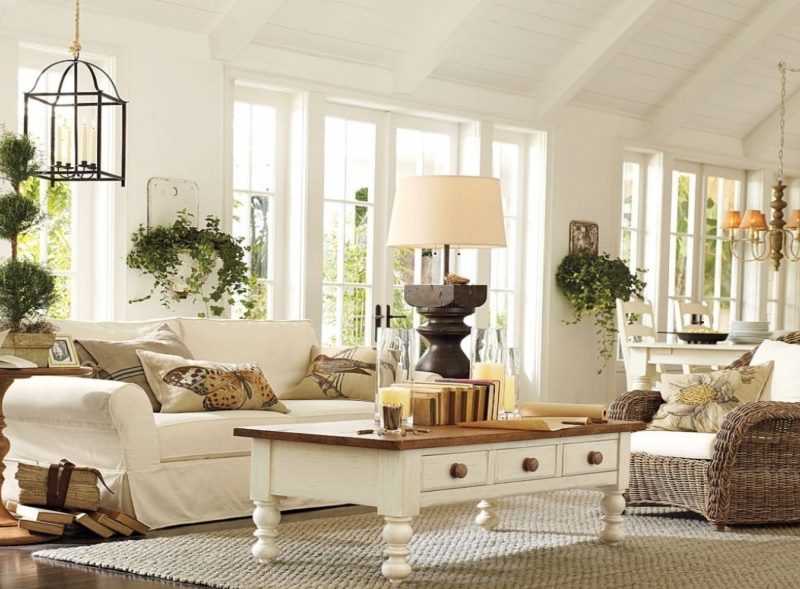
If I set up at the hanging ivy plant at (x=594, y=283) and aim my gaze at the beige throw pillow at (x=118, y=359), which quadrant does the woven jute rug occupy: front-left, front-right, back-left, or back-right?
front-left

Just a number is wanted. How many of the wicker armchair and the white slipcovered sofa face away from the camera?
0

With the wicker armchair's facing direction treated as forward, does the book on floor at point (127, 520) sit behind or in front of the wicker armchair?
in front

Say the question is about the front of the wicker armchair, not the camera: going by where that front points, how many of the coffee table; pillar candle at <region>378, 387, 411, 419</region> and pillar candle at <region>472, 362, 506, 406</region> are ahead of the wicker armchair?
3

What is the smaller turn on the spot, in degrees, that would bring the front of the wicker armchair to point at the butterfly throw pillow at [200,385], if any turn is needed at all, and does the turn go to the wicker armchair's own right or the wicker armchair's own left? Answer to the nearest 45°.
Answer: approximately 45° to the wicker armchair's own right

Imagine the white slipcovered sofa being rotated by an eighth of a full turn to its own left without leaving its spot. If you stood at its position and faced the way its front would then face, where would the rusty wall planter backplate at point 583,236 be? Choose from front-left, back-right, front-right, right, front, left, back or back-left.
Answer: front-left

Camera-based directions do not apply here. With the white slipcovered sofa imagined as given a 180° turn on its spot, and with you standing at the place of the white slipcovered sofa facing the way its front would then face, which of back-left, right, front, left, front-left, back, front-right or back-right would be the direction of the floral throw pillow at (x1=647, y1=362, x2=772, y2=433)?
back-right

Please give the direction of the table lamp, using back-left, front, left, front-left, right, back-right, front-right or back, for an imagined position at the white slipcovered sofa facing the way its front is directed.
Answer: front-left

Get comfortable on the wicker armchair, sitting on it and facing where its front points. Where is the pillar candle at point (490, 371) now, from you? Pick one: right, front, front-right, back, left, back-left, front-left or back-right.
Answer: front

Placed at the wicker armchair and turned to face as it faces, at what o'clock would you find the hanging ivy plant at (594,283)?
The hanging ivy plant is roughly at 4 o'clock from the wicker armchair.

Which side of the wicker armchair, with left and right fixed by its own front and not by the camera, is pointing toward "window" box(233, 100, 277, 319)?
right

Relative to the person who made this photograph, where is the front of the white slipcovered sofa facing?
facing the viewer and to the right of the viewer

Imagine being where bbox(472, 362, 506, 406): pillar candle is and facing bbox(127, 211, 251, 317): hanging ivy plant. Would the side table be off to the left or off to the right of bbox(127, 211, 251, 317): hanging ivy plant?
left
